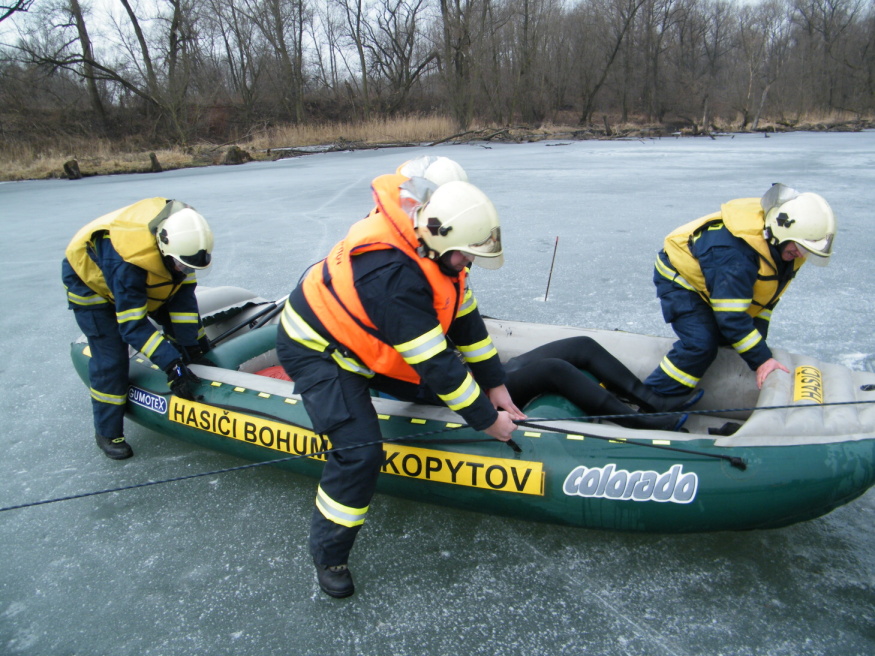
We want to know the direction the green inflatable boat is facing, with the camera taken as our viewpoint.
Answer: facing to the right of the viewer

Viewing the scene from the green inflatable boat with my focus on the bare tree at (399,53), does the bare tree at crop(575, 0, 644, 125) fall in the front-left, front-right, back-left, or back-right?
front-right

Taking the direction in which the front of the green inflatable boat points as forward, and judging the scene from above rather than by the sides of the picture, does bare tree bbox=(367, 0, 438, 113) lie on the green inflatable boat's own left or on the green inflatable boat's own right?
on the green inflatable boat's own left
